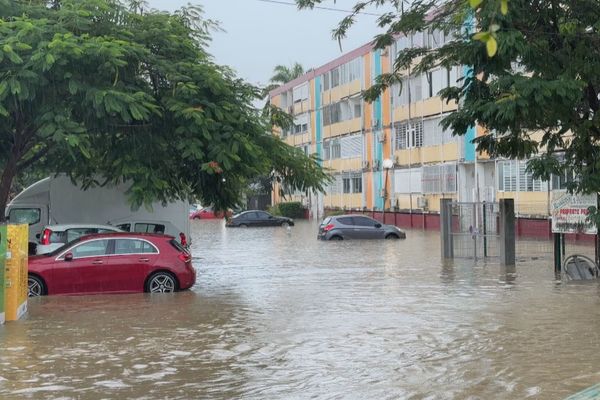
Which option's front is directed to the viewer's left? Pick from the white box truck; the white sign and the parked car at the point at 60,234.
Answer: the white box truck

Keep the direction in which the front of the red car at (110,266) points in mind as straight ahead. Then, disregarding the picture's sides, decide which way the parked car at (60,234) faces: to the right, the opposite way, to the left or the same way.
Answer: the opposite way

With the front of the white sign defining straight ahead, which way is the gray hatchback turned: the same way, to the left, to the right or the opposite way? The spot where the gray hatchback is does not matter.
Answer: to the left

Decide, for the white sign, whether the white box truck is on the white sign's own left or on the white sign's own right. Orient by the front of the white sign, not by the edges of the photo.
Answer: on the white sign's own right

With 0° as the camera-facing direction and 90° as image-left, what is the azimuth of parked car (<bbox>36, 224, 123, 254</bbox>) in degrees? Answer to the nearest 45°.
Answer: approximately 270°

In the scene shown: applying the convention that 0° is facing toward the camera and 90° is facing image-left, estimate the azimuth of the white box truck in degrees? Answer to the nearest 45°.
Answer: approximately 90°

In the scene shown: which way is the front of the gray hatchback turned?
to the viewer's right

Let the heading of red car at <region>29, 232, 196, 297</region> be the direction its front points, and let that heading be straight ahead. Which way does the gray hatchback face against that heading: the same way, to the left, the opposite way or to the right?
the opposite way

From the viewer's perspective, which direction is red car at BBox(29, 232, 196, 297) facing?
to the viewer's left
